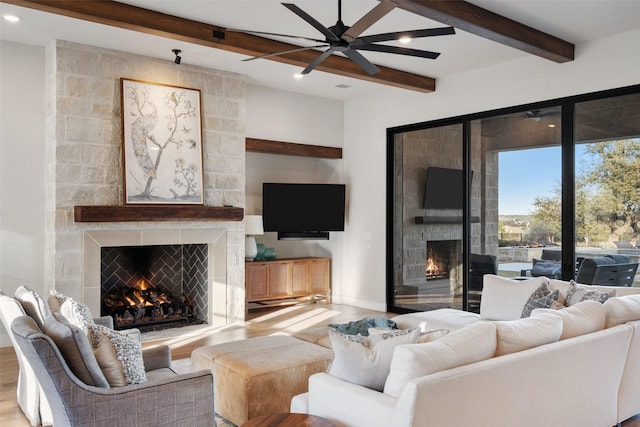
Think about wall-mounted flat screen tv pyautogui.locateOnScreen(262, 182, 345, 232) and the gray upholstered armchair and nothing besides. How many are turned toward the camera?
1

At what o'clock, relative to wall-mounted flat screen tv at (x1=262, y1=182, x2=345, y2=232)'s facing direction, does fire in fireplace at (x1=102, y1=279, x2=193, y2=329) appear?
The fire in fireplace is roughly at 2 o'clock from the wall-mounted flat screen tv.

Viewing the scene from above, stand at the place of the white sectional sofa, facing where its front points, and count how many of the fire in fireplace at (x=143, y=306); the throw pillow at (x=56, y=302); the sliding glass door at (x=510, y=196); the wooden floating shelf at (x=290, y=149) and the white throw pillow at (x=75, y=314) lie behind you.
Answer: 0

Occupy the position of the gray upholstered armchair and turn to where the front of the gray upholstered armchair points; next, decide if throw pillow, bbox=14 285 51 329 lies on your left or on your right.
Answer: on your left

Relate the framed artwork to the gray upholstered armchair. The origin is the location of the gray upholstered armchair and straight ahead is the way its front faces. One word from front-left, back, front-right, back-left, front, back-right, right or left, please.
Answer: left

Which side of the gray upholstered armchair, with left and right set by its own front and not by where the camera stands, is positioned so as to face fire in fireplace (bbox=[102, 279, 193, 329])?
left

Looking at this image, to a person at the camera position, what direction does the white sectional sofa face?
facing away from the viewer and to the left of the viewer

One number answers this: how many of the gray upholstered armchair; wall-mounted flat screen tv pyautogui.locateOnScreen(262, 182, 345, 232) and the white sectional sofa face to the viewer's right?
1

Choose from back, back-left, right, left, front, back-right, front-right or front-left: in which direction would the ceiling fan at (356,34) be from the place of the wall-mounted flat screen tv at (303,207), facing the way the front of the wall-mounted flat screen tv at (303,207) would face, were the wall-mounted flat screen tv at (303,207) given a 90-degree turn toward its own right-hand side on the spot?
left

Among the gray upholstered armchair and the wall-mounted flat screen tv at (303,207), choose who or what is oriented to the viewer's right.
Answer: the gray upholstered armchair

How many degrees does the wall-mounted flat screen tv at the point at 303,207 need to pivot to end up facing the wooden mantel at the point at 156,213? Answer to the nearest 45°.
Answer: approximately 45° to its right

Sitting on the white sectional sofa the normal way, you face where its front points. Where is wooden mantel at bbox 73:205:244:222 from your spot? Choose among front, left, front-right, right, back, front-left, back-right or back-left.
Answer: front

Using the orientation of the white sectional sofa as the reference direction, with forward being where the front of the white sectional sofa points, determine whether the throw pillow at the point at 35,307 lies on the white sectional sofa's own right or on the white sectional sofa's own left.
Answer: on the white sectional sofa's own left

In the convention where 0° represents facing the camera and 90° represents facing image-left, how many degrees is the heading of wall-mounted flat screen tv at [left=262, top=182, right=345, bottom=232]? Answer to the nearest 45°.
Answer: approximately 0°

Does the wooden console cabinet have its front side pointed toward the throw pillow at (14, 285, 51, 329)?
no

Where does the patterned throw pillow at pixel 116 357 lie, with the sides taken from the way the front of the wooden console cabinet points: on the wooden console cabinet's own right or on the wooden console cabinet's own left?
on the wooden console cabinet's own right

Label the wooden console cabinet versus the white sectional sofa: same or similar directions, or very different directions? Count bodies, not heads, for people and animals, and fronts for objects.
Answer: very different directions

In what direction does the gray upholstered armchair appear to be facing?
to the viewer's right

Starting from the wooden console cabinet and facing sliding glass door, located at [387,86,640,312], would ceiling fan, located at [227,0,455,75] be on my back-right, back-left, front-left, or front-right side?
front-right

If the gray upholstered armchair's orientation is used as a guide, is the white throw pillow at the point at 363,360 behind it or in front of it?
in front
